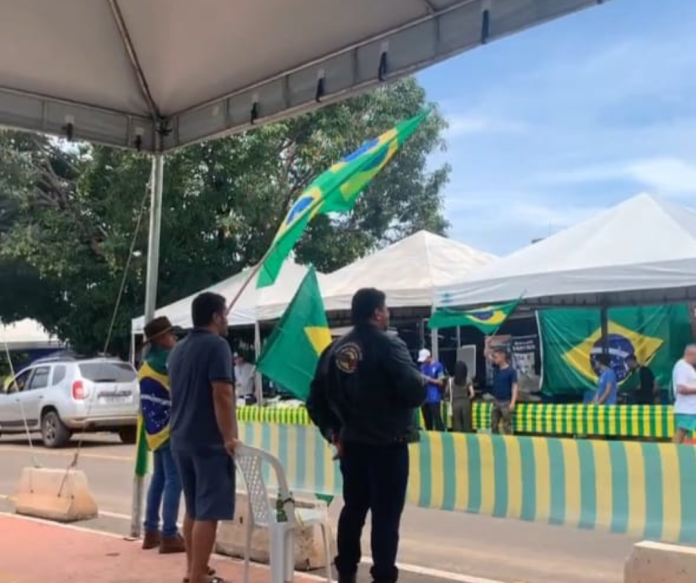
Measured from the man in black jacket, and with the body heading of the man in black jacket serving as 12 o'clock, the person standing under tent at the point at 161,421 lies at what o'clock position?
The person standing under tent is roughly at 9 o'clock from the man in black jacket.

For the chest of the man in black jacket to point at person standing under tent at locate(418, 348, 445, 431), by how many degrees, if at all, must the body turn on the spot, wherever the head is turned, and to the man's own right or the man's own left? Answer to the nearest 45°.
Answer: approximately 45° to the man's own left

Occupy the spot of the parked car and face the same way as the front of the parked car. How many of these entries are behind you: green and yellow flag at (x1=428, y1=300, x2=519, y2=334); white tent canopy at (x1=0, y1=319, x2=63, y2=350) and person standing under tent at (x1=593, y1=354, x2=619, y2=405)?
2

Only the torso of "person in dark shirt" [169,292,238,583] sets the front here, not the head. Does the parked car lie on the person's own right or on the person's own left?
on the person's own left

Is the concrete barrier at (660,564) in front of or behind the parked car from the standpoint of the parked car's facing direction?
behind

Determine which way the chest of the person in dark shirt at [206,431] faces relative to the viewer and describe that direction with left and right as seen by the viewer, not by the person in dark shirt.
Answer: facing away from the viewer and to the right of the viewer

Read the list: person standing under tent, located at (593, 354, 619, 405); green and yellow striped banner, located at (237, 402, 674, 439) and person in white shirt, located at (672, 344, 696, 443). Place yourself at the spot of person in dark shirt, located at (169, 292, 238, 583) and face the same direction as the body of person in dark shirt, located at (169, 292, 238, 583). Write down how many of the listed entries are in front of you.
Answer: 3

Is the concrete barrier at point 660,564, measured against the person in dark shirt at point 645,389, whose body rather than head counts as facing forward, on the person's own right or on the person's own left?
on the person's own left

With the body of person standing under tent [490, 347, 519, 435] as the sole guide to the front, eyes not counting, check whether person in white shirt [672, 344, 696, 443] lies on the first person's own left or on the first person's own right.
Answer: on the first person's own left

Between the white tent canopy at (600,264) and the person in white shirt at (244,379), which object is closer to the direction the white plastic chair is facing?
the white tent canopy

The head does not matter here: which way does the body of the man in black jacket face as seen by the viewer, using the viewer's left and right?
facing away from the viewer and to the right of the viewer

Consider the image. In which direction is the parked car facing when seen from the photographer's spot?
facing away from the viewer and to the left of the viewer
